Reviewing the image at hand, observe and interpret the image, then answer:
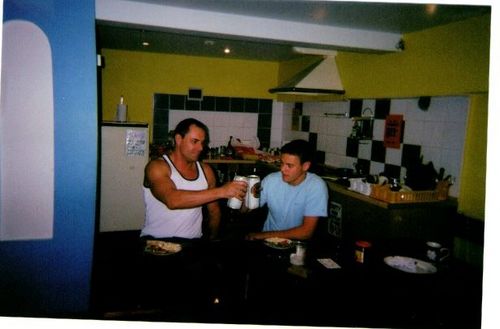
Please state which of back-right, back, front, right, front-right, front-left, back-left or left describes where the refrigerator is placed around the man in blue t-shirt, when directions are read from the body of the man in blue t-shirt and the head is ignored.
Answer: right

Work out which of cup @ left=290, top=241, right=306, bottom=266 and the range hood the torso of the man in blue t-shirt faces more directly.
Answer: the cup

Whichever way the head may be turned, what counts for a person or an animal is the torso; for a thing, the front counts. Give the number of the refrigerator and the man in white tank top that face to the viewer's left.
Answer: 0

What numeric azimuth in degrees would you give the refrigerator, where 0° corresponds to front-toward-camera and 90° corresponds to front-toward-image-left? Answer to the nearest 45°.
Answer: approximately 0°

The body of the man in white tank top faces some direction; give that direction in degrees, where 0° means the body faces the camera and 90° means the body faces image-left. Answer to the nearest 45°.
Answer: approximately 315°

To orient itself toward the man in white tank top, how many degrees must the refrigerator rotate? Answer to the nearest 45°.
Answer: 0° — it already faces them

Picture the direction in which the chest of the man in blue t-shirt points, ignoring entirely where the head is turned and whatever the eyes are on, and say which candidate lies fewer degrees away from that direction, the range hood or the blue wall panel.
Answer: the blue wall panel

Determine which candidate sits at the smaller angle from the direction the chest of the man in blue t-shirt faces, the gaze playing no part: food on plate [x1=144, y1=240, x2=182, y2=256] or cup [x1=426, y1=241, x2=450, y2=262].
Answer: the food on plate

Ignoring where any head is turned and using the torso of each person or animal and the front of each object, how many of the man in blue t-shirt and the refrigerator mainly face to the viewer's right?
0
